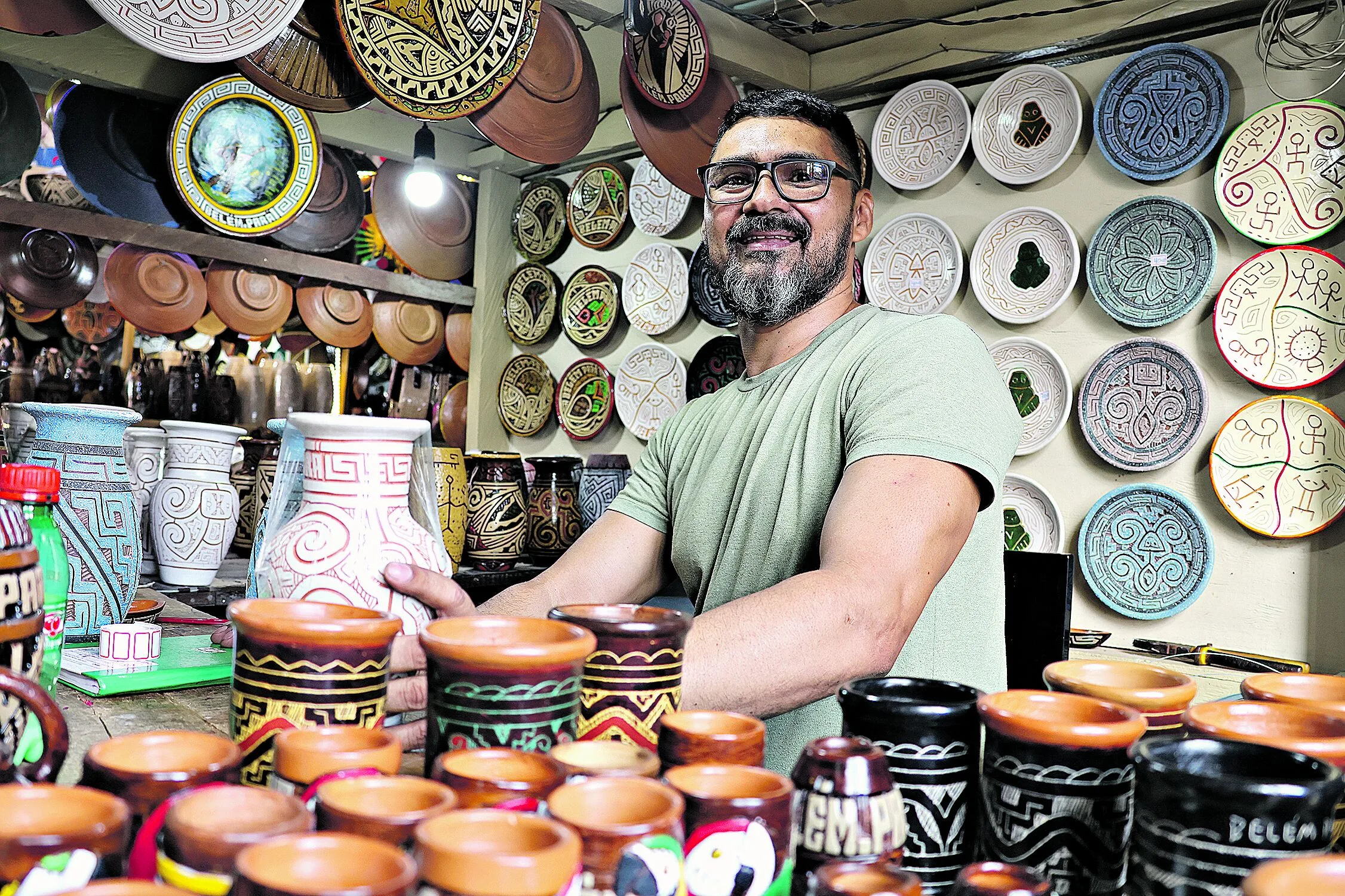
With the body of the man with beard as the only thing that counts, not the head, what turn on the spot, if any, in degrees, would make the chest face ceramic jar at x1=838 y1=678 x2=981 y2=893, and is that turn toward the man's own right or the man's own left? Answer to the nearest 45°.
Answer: approximately 45° to the man's own left

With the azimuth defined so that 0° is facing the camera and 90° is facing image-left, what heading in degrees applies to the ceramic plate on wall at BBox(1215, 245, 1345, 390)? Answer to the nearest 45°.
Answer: approximately 0°

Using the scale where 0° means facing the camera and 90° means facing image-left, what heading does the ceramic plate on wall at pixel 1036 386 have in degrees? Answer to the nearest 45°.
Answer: approximately 0°

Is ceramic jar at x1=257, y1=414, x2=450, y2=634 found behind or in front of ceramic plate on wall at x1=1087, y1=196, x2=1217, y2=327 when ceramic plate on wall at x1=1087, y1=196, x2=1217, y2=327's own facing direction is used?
in front

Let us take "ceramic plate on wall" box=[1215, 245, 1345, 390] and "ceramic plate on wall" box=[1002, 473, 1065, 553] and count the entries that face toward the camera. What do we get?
2

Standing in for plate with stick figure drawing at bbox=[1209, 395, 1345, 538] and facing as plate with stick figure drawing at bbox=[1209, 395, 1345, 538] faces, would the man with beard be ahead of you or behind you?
ahead

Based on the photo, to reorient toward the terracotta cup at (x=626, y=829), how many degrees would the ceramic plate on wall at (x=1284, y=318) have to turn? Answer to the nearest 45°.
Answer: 0° — it already faces it

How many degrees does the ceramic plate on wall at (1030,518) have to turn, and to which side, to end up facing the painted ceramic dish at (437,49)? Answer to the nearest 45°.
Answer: approximately 45° to its right

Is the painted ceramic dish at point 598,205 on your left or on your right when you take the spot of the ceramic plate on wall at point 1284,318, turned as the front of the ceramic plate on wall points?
on your right

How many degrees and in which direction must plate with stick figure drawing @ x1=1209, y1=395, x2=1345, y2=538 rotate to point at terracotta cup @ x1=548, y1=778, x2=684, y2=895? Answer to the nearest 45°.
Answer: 0° — it already faces it
